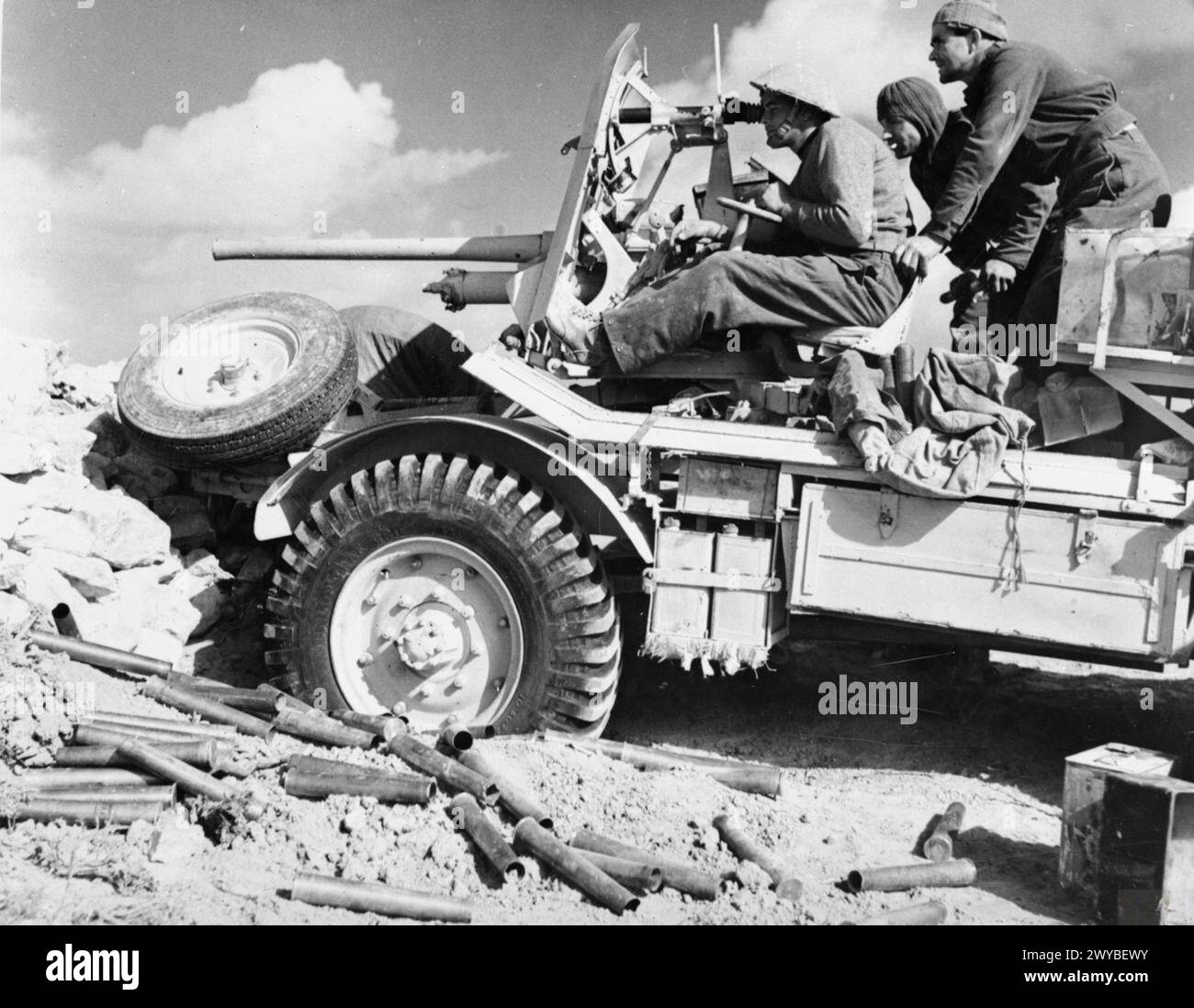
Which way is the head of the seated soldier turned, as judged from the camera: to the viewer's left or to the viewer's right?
to the viewer's left

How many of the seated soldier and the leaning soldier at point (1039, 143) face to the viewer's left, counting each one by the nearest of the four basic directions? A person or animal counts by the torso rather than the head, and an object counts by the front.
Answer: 2

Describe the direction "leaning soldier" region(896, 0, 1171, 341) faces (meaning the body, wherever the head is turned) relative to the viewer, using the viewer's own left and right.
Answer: facing to the left of the viewer

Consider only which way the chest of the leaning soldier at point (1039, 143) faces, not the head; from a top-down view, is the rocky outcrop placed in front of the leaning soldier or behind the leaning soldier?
in front

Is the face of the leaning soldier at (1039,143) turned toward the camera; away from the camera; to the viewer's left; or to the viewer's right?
to the viewer's left

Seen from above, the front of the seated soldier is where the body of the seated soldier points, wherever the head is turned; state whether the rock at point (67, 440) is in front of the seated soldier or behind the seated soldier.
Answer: in front

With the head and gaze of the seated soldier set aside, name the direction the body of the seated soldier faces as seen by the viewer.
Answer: to the viewer's left

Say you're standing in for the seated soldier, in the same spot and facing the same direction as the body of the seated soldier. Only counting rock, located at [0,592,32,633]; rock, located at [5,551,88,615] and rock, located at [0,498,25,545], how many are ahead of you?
3

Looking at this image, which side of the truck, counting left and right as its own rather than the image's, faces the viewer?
left

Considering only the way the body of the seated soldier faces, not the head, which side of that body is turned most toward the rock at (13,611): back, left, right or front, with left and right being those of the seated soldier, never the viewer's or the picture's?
front

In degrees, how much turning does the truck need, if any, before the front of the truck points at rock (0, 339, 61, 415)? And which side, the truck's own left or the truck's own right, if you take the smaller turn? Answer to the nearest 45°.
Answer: approximately 45° to the truck's own right
